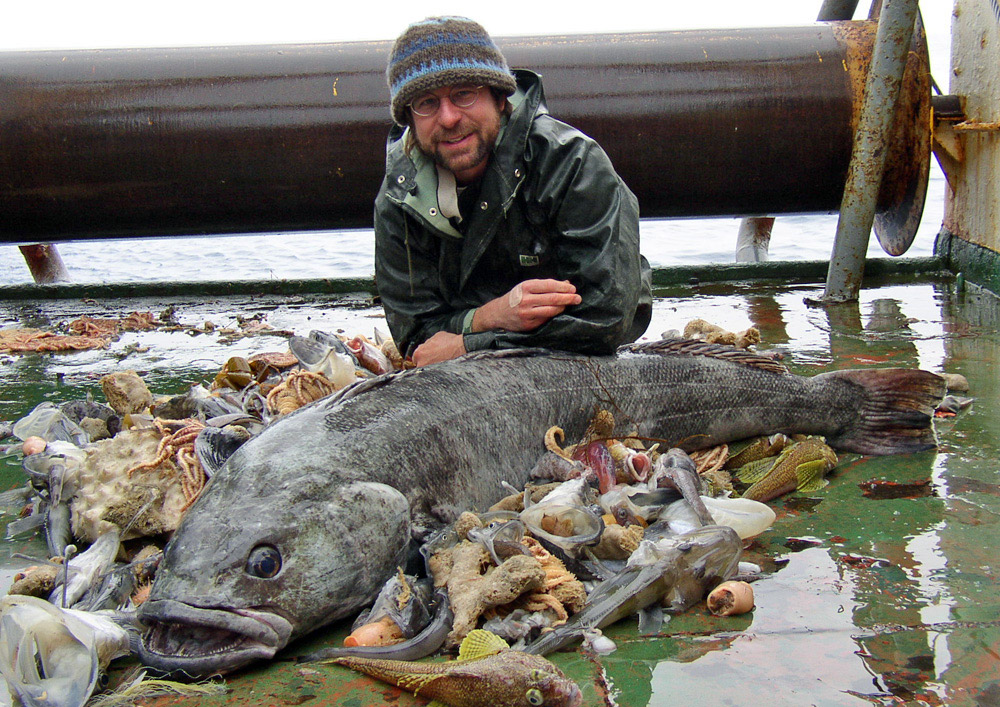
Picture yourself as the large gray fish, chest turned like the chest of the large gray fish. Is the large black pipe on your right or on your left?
on your right

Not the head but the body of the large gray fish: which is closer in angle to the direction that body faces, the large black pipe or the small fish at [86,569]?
the small fish

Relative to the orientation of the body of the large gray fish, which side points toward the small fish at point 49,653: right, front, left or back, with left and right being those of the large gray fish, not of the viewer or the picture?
front

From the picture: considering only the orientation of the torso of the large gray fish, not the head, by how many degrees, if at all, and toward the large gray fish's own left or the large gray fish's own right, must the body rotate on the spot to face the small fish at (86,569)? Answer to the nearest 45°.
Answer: approximately 45° to the large gray fish's own right

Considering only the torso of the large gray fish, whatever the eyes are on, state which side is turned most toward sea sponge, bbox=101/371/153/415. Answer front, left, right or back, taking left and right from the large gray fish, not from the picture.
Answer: right

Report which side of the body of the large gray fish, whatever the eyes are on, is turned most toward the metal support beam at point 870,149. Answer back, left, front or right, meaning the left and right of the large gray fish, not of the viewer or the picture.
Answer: back

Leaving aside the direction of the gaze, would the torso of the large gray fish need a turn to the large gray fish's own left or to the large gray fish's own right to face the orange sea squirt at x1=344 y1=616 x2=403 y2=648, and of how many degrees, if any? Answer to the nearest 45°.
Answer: approximately 45° to the large gray fish's own left

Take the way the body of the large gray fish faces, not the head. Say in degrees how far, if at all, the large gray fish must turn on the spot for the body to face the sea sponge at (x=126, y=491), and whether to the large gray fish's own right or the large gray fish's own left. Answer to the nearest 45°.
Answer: approximately 45° to the large gray fish's own right

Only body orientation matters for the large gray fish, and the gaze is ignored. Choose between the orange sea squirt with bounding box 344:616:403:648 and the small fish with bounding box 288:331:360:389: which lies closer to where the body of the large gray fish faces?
the orange sea squirt

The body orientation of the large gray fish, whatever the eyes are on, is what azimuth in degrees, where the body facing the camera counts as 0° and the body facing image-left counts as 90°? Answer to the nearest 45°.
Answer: approximately 45°
